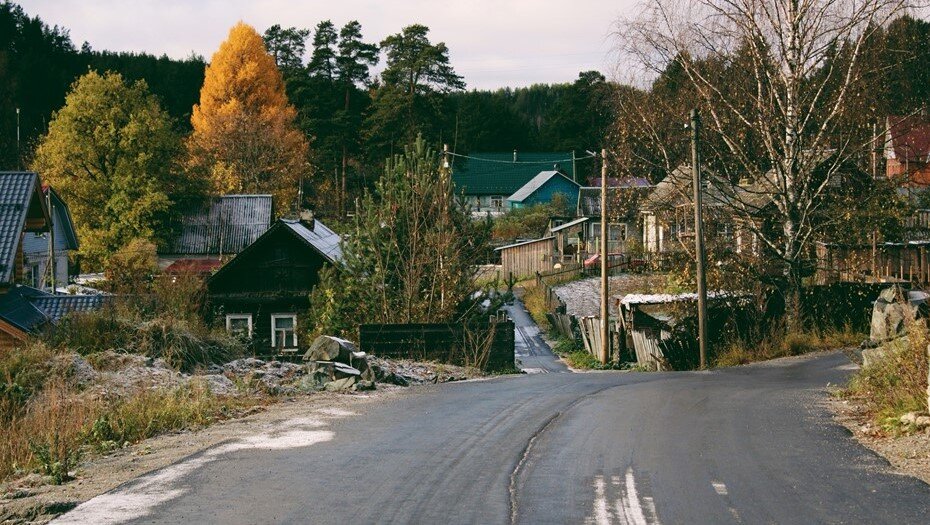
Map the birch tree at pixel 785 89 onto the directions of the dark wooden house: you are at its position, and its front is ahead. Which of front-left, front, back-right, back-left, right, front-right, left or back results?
front-left

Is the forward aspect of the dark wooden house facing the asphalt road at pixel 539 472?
yes

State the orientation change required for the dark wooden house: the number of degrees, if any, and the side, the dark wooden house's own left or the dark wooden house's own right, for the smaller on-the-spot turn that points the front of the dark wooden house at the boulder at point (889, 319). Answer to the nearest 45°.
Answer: approximately 45° to the dark wooden house's own left

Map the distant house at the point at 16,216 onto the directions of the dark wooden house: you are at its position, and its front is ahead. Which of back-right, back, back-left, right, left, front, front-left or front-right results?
front-right

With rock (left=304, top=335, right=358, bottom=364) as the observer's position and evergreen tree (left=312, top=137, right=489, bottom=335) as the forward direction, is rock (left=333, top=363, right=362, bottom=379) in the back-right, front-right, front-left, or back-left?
back-right

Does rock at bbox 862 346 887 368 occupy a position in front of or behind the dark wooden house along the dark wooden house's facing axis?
in front

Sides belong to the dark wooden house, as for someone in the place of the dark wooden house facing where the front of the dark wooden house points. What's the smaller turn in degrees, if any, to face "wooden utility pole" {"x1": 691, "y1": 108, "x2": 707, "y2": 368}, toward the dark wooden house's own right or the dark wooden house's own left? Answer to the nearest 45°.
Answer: approximately 45° to the dark wooden house's own left

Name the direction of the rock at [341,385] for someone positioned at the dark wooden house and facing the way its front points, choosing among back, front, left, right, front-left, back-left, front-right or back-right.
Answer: front

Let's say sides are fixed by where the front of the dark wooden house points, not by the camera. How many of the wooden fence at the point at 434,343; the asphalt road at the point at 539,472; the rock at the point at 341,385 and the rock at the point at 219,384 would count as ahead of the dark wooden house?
4

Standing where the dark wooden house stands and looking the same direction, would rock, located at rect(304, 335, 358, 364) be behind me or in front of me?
in front

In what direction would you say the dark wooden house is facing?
toward the camera
